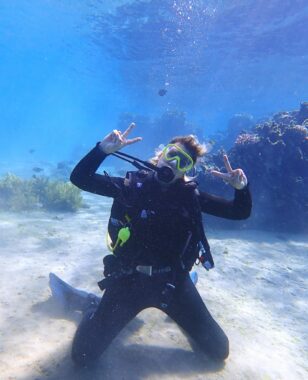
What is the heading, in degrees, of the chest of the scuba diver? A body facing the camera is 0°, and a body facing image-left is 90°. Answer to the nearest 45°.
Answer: approximately 0°

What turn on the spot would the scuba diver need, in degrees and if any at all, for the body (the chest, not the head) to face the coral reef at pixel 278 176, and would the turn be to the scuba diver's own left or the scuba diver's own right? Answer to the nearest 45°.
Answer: approximately 135° to the scuba diver's own left

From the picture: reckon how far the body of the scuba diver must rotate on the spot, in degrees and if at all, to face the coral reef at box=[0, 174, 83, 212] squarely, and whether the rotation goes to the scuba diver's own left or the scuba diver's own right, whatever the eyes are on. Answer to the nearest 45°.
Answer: approximately 135° to the scuba diver's own right
